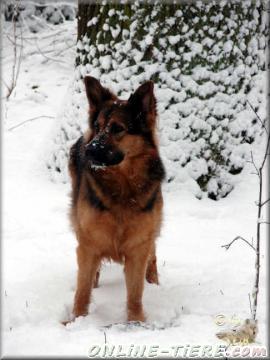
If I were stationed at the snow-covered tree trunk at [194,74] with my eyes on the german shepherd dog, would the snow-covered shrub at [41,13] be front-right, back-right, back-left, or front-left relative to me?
back-right

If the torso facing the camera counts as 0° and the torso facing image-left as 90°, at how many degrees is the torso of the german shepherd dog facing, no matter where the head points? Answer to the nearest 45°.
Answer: approximately 0°

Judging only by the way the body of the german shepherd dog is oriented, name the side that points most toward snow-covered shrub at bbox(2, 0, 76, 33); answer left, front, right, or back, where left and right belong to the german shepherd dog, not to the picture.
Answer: back

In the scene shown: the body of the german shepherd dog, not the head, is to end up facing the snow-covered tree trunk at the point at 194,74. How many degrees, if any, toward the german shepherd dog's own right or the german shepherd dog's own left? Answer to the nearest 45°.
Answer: approximately 180°

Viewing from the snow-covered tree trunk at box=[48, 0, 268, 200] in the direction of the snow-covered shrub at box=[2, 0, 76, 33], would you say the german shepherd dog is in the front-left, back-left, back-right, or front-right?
back-left
